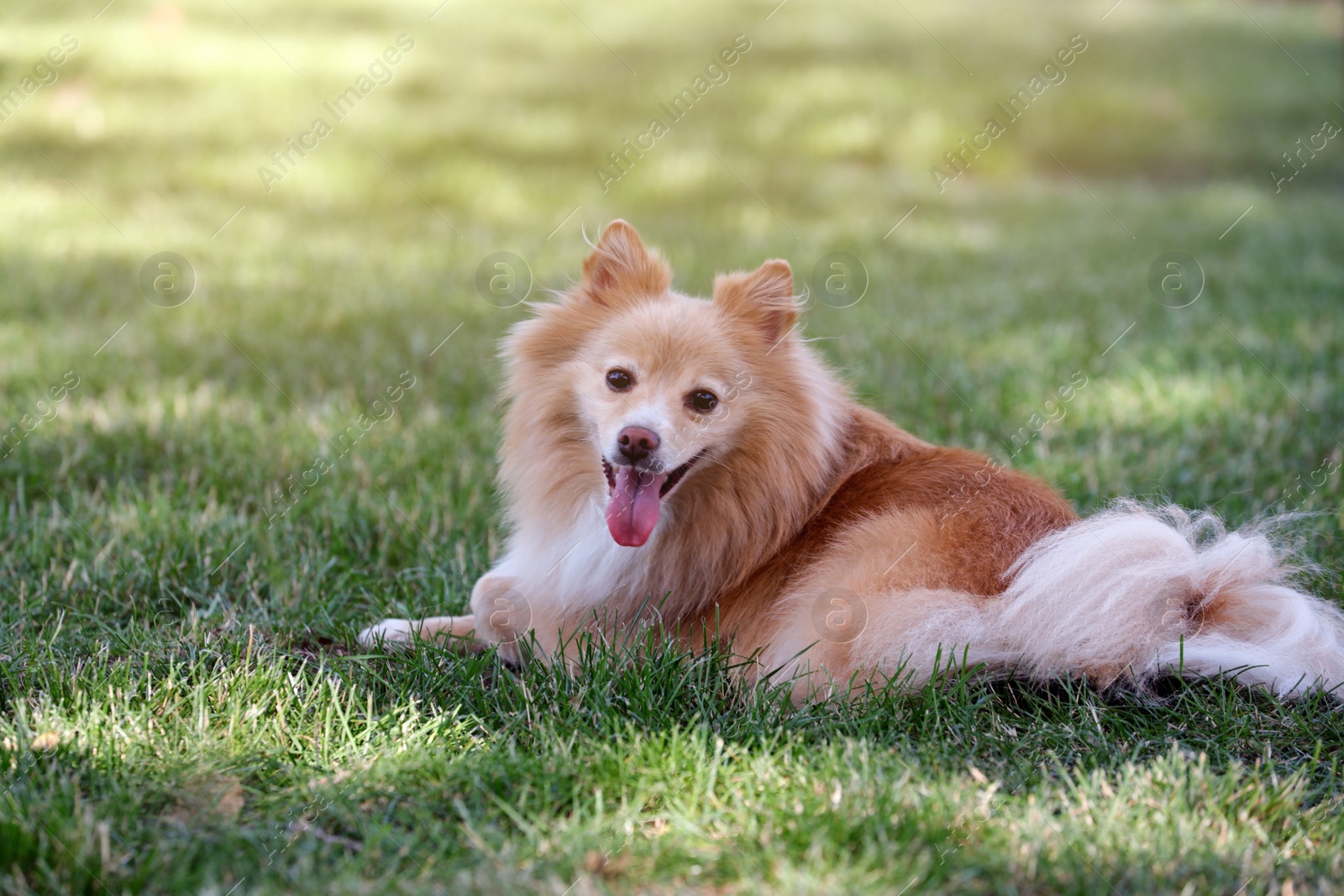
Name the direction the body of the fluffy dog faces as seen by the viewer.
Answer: to the viewer's left
